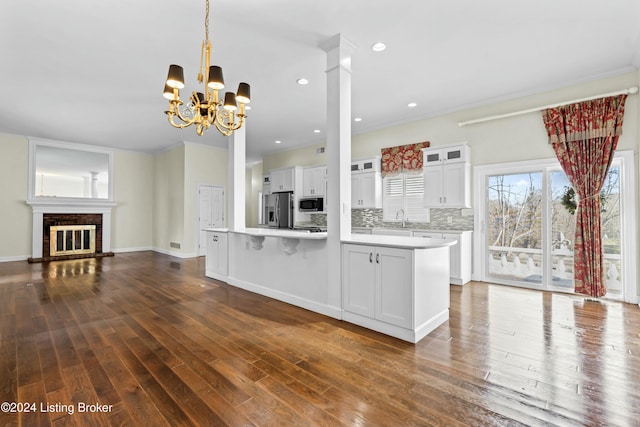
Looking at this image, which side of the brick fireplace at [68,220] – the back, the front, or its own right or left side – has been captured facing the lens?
front

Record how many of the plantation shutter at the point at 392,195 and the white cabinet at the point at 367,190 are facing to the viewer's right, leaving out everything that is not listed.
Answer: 0

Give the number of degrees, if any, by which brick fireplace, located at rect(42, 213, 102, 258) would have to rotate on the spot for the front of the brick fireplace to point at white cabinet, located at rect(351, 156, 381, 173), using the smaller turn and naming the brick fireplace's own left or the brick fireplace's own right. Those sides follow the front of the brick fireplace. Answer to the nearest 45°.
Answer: approximately 45° to the brick fireplace's own left

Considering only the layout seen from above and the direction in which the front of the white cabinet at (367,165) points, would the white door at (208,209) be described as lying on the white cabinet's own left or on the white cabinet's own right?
on the white cabinet's own right

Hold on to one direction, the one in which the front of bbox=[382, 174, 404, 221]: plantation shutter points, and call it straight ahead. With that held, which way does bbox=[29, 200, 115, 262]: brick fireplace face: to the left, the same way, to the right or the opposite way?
to the left

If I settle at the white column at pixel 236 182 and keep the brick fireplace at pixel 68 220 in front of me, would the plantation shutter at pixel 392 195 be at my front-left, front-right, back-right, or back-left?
back-right

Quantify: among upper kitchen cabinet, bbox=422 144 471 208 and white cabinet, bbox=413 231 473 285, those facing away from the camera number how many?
0

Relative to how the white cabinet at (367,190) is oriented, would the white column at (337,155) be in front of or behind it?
in front

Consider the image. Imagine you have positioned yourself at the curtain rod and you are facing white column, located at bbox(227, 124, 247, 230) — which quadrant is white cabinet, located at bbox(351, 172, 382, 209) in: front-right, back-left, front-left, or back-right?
front-right

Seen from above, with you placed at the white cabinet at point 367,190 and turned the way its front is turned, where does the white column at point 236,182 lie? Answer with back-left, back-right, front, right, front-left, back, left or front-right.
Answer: front

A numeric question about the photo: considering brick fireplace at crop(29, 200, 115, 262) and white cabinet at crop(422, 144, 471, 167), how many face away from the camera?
0

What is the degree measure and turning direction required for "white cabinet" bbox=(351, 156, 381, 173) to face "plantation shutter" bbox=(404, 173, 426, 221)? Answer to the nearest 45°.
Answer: approximately 135° to its left

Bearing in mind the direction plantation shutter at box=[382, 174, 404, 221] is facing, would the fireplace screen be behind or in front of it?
in front

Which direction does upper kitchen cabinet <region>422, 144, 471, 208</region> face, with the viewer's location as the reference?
facing the viewer and to the left of the viewer

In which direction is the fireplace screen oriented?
toward the camera
